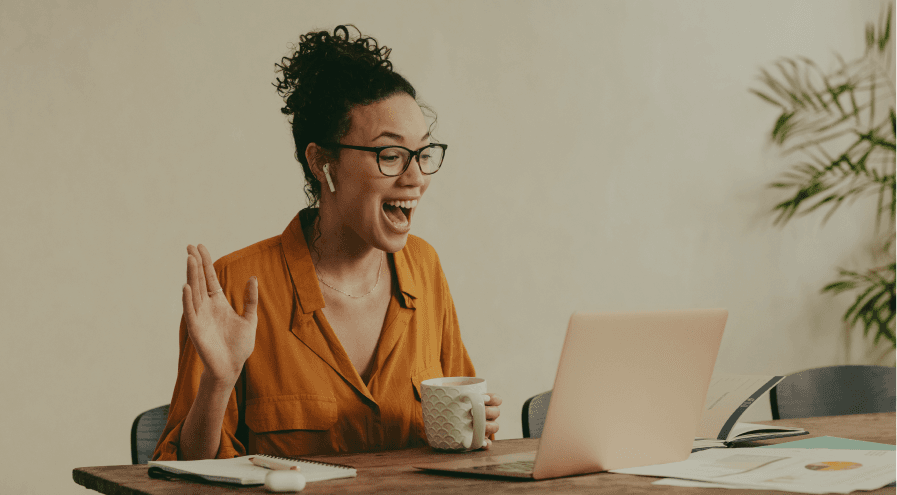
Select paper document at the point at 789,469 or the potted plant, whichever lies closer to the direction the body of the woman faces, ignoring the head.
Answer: the paper document

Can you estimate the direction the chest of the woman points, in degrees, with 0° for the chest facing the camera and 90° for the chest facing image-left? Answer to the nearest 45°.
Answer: approximately 315°

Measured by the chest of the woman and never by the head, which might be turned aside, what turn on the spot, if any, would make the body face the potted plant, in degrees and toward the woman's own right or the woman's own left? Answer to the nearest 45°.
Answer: approximately 90° to the woman's own left

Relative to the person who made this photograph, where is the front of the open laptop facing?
facing away from the viewer and to the left of the viewer

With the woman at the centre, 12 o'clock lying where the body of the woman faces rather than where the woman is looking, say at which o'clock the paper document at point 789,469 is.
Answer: The paper document is roughly at 12 o'clock from the woman.

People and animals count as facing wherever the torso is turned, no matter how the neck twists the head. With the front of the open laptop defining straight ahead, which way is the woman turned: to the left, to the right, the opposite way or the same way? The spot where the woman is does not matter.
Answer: the opposite way
